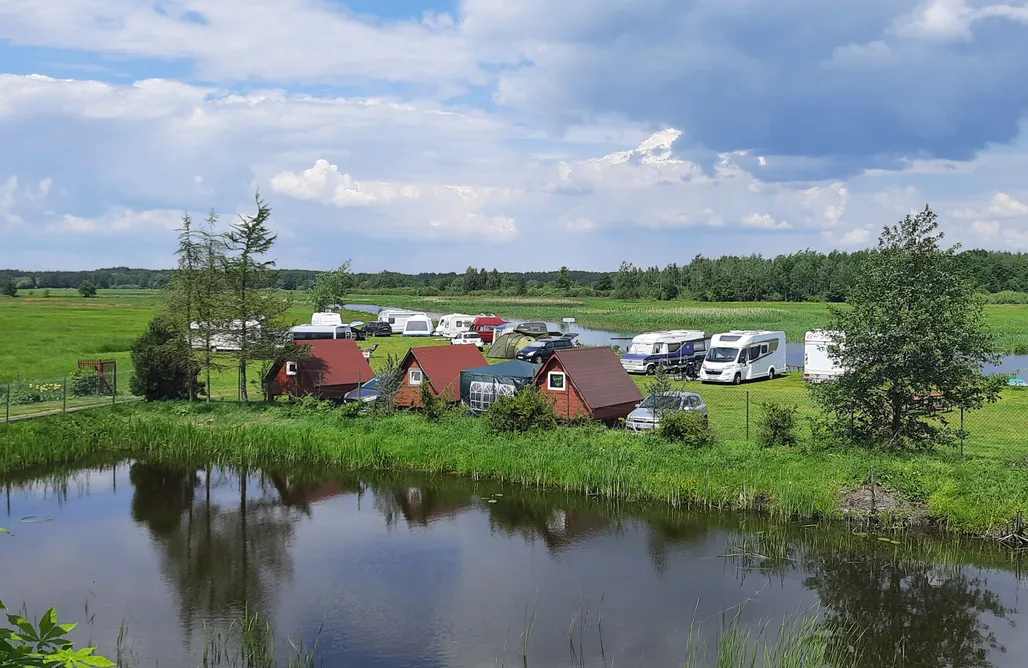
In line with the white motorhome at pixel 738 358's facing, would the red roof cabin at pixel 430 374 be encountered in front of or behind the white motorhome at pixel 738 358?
in front

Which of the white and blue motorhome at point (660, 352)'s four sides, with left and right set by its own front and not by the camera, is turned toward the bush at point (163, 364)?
front

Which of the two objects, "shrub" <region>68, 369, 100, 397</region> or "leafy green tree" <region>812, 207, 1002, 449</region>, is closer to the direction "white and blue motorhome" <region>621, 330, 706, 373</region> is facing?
the shrub

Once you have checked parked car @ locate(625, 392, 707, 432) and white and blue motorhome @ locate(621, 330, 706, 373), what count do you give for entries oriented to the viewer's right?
0

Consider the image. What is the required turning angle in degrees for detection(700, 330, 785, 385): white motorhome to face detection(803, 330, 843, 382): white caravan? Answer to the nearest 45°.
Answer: approximately 135° to its left

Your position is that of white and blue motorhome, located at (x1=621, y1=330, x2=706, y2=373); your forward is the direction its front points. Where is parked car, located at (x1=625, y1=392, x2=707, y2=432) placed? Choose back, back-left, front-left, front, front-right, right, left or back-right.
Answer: front-left

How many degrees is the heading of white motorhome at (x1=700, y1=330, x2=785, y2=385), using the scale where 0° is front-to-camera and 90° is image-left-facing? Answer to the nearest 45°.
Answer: approximately 45°

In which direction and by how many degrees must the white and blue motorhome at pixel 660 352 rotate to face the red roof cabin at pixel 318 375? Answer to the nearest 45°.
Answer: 0° — it already faces it
